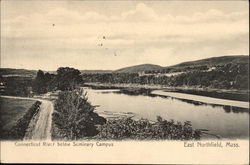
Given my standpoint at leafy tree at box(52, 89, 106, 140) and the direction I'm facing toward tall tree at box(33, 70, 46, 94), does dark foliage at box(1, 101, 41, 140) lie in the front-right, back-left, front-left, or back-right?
front-left
